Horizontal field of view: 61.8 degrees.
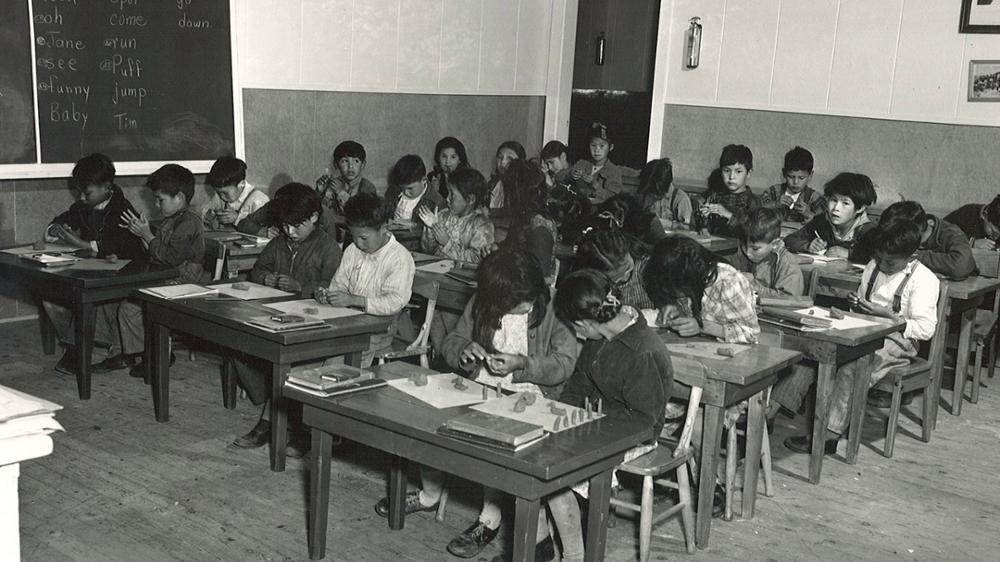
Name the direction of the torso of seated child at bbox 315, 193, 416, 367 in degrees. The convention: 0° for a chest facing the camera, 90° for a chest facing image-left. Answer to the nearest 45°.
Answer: approximately 45°

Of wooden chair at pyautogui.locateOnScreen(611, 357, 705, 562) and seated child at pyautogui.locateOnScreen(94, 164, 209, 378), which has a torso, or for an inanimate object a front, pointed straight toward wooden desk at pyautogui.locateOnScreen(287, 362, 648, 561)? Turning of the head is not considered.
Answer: the wooden chair

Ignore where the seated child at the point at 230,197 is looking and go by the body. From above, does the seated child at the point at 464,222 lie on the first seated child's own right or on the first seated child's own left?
on the first seated child's own left

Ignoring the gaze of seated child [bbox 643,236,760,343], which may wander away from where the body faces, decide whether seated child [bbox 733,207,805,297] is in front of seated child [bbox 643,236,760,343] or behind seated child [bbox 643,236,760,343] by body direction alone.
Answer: behind

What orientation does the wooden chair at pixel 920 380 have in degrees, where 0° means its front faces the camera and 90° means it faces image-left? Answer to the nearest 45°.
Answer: approximately 45°
